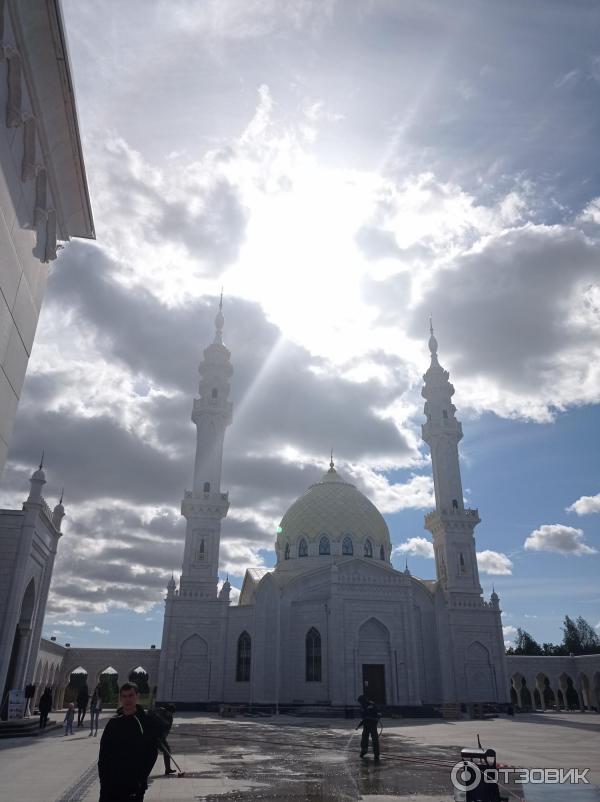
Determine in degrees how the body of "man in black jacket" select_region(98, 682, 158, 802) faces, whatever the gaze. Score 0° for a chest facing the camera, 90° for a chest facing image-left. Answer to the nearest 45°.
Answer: approximately 0°

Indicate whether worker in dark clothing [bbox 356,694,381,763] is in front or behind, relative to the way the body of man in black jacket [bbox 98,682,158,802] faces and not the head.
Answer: behind

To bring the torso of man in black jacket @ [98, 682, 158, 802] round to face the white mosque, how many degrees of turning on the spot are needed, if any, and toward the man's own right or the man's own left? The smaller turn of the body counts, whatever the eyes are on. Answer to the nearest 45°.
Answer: approximately 180°
